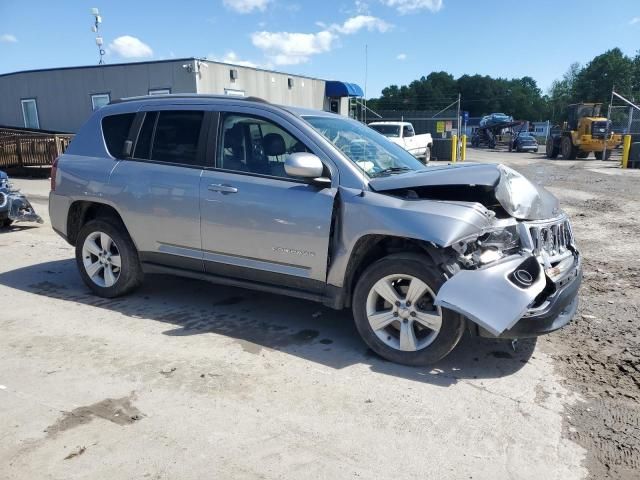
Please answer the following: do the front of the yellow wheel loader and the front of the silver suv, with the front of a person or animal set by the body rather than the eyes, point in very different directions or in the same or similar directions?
very different directions

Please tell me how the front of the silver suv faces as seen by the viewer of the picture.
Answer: facing the viewer and to the right of the viewer

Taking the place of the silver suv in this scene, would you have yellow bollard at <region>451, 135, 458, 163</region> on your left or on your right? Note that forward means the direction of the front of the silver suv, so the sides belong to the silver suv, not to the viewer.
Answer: on your left

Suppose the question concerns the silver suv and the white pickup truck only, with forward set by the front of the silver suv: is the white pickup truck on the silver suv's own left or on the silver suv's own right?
on the silver suv's own left

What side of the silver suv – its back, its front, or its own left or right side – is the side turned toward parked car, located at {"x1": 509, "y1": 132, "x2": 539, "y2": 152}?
left

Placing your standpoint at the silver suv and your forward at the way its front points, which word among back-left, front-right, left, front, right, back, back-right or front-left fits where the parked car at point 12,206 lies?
back
